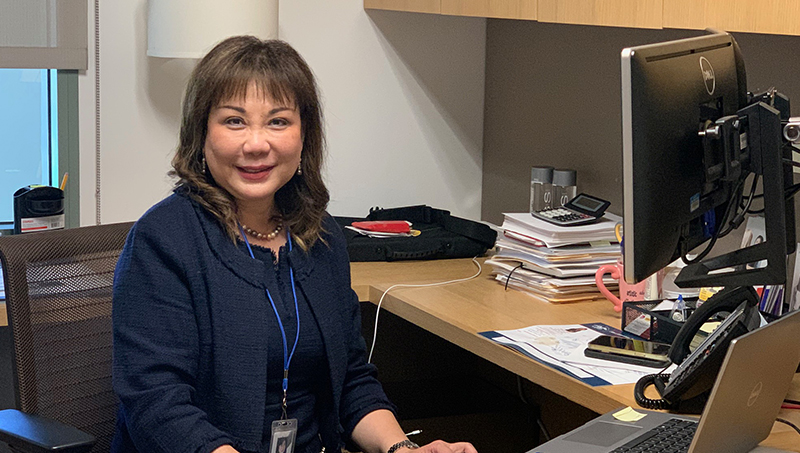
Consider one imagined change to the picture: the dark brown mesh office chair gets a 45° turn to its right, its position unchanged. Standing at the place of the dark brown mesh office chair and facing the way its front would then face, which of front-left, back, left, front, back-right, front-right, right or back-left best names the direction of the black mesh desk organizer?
left

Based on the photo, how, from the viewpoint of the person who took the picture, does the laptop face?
facing away from the viewer and to the left of the viewer

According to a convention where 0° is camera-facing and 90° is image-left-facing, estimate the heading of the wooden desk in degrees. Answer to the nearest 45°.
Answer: approximately 45°

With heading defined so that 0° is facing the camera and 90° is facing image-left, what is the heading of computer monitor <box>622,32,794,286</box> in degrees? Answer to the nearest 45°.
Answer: approximately 135°

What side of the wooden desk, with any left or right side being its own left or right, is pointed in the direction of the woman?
front

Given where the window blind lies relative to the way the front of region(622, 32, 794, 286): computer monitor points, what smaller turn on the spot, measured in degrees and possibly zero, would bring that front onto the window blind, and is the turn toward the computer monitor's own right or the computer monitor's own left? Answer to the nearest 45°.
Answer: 0° — it already faces it

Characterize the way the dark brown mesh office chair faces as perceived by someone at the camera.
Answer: facing the viewer and to the right of the viewer

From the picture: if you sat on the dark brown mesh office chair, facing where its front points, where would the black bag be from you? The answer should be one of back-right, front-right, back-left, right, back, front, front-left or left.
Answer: left

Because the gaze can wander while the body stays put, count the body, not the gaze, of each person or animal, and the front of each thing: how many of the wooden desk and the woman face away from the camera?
0

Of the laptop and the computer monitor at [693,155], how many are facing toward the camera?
0

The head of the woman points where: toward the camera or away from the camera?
toward the camera
